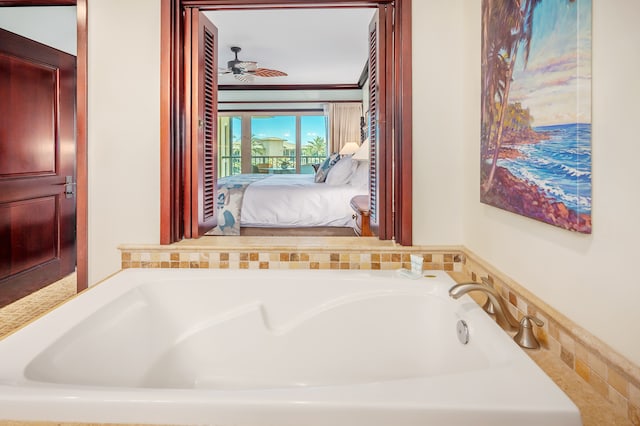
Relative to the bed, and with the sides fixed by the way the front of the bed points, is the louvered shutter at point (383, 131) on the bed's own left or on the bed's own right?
on the bed's own left

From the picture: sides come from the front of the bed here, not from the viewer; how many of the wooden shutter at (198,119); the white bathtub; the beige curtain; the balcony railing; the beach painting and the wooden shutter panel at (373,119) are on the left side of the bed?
4

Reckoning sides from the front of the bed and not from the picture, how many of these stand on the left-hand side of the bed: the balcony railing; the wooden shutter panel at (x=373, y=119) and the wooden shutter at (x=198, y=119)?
2

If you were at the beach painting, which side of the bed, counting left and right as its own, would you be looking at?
left

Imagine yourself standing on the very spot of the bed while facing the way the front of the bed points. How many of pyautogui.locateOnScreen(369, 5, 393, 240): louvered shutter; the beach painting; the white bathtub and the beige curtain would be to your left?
3

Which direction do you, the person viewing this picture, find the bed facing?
facing to the left of the viewer

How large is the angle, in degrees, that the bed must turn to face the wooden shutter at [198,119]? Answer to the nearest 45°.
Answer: approximately 90° to its left

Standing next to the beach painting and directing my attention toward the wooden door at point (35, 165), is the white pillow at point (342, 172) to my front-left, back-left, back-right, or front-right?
front-right

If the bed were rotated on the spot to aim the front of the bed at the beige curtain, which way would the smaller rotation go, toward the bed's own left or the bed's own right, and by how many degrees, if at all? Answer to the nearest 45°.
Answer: approximately 90° to the bed's own right

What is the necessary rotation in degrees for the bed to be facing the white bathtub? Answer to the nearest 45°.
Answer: approximately 90° to its left
